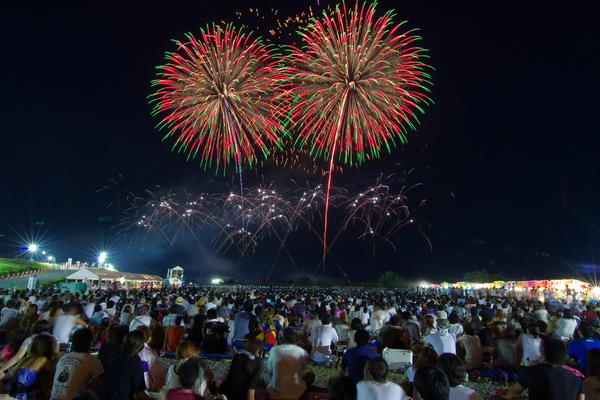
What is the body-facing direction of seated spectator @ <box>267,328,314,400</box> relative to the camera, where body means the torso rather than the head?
away from the camera

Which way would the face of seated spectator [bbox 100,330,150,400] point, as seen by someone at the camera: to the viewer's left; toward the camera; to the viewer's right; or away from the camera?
away from the camera

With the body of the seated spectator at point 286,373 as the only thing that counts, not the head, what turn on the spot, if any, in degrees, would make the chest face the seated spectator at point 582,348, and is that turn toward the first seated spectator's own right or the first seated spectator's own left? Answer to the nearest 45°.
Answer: approximately 45° to the first seated spectator's own right

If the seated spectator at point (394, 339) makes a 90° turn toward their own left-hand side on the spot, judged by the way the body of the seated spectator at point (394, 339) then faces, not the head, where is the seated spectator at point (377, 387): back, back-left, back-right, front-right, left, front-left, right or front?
left

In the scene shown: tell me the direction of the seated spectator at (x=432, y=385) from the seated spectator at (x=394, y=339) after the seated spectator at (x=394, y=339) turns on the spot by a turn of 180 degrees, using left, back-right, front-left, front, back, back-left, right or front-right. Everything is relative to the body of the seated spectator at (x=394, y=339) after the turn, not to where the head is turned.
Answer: front

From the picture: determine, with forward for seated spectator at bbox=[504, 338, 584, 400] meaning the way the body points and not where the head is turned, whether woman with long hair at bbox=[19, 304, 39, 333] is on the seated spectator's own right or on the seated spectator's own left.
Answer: on the seated spectator's own left

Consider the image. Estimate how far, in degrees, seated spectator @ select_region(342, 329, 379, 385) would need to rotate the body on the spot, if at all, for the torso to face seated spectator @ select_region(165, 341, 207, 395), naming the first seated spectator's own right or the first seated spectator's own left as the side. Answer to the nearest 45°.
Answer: approximately 135° to the first seated spectator's own left

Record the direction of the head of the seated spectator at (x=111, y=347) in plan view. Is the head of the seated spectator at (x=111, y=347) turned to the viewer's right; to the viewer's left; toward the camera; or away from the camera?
away from the camera

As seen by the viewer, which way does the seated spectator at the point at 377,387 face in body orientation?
away from the camera

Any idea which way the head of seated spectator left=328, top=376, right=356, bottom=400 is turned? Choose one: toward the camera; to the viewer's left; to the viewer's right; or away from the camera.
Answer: away from the camera

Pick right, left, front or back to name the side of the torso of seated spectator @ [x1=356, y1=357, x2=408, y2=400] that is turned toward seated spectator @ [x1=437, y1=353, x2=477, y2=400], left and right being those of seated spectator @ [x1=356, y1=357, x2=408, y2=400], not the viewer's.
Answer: right

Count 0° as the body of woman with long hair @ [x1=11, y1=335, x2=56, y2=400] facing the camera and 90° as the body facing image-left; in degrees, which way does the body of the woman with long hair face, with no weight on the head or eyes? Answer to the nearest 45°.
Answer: approximately 180°
